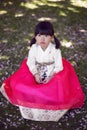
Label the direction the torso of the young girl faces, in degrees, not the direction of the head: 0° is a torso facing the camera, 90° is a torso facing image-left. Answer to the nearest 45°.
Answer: approximately 0°
